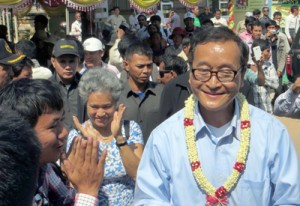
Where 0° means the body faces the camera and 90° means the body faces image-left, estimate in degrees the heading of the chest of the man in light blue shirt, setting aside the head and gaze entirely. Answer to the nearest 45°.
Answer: approximately 0°

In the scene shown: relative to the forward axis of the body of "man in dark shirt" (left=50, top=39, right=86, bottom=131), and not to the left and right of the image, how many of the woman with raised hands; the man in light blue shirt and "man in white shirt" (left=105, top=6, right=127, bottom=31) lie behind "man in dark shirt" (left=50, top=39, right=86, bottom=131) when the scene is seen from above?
1

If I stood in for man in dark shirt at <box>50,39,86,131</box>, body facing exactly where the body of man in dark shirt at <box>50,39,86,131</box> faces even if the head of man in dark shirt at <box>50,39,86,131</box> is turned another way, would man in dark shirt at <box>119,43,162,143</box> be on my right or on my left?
on my left

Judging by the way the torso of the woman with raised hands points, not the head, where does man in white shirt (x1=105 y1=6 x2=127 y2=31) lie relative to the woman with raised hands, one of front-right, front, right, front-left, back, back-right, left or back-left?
back

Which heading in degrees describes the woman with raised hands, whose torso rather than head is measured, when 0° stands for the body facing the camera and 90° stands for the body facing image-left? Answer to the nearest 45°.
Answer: approximately 0°

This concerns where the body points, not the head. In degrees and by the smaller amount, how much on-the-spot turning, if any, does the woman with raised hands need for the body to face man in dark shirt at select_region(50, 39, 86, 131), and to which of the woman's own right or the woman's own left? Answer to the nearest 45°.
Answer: approximately 180°

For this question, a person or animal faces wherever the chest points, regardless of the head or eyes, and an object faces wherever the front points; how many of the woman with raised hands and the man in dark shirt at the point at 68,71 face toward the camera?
2

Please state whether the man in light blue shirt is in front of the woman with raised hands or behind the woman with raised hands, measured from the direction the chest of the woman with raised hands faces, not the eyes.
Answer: in front

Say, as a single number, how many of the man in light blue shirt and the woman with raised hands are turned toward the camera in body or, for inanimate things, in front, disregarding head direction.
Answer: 2

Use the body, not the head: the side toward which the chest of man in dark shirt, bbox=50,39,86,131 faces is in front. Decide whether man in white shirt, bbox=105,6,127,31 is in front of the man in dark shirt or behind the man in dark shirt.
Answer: behind

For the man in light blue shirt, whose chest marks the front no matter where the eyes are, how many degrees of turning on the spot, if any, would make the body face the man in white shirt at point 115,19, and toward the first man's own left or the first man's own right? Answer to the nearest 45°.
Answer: approximately 180°
